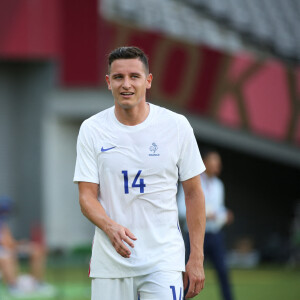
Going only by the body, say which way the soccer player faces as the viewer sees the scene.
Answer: toward the camera

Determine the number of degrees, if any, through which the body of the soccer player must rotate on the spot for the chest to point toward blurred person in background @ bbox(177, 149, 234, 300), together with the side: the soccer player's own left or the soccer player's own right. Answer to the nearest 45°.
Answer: approximately 180°

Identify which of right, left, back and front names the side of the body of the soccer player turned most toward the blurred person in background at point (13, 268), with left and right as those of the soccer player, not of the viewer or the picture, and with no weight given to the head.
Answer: back

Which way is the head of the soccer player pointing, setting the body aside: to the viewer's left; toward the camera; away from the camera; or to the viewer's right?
toward the camera
